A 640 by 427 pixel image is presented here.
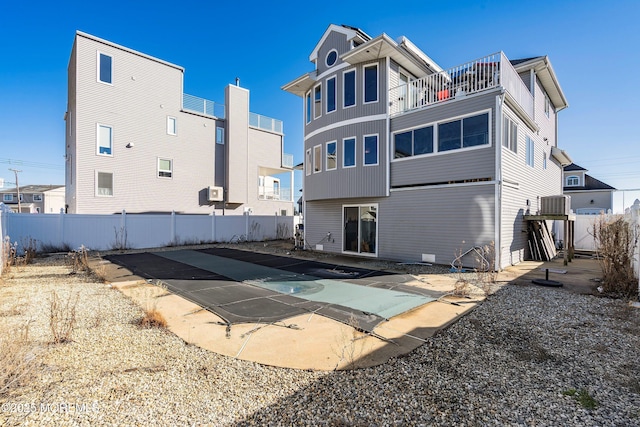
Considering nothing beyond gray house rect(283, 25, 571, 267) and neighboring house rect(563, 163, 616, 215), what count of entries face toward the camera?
1

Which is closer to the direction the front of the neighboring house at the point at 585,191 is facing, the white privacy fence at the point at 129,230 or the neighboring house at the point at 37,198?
the white privacy fence

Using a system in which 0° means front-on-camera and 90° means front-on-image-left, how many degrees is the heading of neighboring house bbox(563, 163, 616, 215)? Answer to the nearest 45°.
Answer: approximately 0°

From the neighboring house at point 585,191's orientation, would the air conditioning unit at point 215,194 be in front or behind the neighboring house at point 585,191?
in front

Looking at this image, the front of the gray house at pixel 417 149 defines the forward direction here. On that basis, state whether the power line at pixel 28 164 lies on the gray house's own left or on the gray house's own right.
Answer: on the gray house's own left

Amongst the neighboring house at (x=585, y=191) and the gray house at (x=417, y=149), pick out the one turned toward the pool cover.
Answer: the neighboring house

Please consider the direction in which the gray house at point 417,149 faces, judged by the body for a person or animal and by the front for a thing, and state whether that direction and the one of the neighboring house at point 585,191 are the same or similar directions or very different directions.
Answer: very different directions

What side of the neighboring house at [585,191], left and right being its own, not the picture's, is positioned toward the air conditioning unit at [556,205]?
front

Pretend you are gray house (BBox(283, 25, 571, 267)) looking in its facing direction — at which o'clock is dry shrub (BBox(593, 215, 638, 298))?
The dry shrub is roughly at 3 o'clock from the gray house.

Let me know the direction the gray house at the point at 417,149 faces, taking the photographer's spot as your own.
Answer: facing away from the viewer and to the right of the viewer

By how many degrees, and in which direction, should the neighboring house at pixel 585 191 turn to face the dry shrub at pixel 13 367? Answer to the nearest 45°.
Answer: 0° — it already faces it
